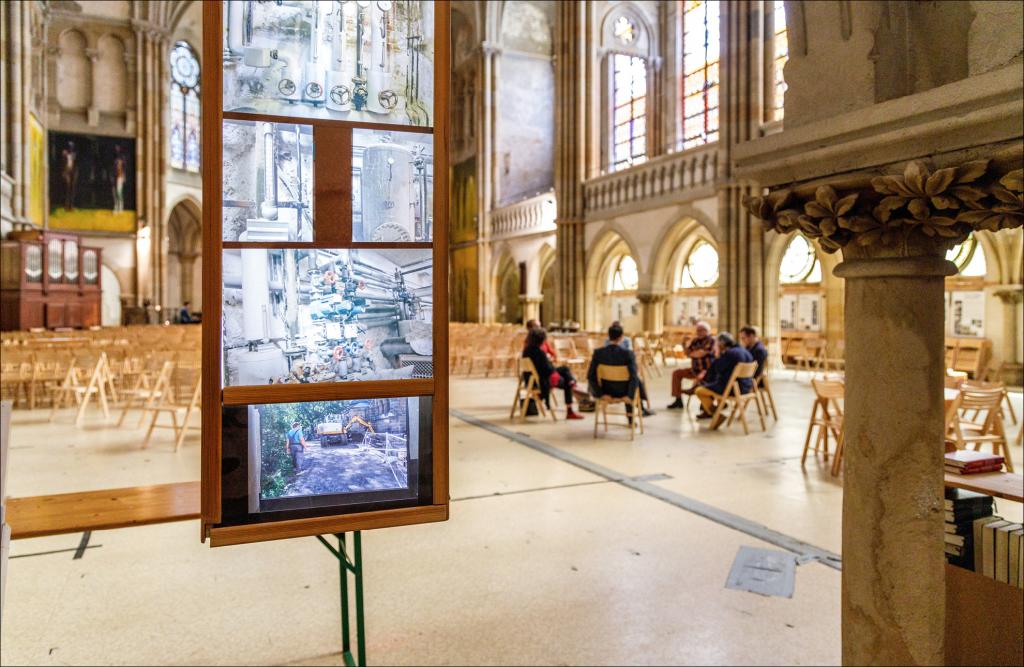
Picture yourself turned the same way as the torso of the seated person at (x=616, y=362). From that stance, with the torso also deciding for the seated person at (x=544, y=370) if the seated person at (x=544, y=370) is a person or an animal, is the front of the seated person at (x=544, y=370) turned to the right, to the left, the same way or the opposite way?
to the right

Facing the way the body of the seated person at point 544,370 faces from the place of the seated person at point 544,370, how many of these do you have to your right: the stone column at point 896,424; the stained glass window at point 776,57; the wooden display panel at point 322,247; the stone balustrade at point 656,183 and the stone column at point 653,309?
2

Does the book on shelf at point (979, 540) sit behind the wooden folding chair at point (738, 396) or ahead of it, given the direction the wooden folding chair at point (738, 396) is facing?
behind

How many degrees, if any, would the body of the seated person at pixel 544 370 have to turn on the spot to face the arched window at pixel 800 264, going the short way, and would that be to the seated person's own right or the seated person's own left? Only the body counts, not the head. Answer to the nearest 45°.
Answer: approximately 45° to the seated person's own left

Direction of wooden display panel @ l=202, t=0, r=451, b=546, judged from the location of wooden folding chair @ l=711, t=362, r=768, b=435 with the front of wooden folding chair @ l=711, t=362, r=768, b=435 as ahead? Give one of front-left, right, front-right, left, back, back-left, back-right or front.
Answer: back-left

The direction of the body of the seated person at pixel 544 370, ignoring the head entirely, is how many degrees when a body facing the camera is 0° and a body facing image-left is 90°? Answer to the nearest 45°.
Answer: approximately 270°

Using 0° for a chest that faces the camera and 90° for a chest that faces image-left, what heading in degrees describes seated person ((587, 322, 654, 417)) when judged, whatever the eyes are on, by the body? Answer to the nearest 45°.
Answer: approximately 180°

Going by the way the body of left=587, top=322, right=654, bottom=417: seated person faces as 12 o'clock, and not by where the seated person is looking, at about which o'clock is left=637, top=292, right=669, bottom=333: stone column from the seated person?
The stone column is roughly at 12 o'clock from the seated person.

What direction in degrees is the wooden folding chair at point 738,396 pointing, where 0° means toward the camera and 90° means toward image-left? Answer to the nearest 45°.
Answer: approximately 135°

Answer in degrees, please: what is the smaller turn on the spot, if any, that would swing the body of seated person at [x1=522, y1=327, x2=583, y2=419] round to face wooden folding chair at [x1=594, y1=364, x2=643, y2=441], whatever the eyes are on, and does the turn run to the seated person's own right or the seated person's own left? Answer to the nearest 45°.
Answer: approximately 45° to the seated person's own right

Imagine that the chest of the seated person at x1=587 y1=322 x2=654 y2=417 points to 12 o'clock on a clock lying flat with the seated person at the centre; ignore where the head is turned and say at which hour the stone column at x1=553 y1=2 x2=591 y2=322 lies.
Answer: The stone column is roughly at 12 o'clock from the seated person.

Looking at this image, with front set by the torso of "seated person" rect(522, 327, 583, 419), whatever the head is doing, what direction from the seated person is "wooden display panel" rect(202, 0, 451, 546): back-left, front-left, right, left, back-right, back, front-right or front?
right

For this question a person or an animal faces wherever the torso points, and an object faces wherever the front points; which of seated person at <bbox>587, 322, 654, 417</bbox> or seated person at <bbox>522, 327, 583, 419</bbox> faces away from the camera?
seated person at <bbox>587, 322, 654, 417</bbox>
